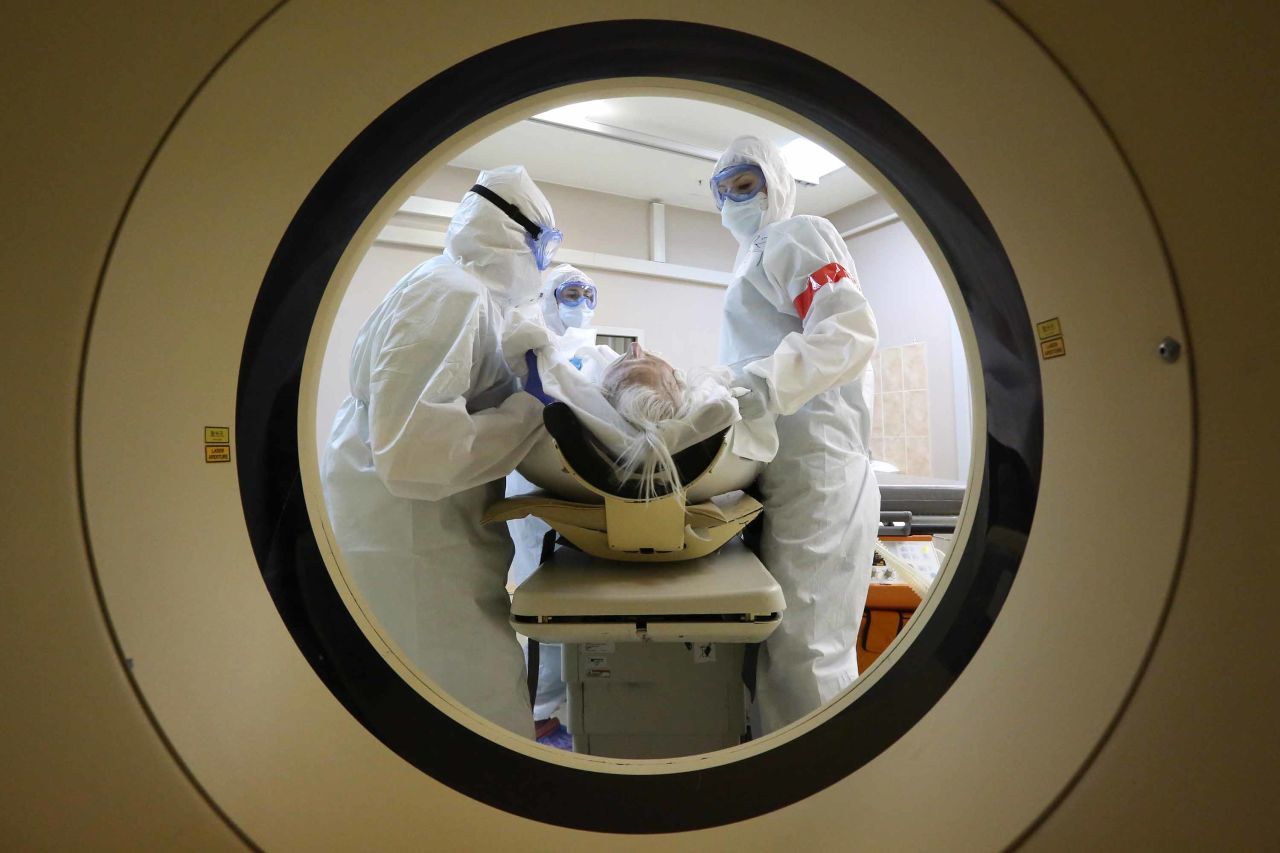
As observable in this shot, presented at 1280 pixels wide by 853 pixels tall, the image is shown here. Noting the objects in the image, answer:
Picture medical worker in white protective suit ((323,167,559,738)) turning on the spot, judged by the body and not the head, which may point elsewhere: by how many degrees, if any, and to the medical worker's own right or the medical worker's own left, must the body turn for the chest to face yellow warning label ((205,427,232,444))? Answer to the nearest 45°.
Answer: approximately 90° to the medical worker's own right

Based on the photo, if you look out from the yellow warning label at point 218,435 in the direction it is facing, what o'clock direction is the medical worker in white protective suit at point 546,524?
The medical worker in white protective suit is roughly at 7 o'clock from the yellow warning label.

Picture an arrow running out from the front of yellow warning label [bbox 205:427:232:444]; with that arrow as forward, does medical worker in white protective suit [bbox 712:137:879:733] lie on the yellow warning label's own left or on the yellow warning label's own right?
on the yellow warning label's own left

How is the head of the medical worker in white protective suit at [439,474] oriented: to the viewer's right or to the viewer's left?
to the viewer's right

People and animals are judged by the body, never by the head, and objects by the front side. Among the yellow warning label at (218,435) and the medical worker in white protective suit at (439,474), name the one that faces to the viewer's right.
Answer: the medical worker in white protective suit

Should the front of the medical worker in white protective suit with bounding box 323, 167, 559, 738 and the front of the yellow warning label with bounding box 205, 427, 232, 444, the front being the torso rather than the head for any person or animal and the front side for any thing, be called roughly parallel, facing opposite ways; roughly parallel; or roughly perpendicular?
roughly perpendicular

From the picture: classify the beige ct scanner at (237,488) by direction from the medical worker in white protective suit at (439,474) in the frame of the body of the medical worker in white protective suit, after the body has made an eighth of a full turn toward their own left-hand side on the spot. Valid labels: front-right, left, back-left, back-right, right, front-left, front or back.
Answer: back-right

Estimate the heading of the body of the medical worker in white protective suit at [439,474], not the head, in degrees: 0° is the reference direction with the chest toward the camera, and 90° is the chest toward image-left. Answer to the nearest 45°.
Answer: approximately 270°

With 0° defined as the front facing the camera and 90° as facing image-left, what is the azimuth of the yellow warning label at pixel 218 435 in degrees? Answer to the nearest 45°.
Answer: approximately 0°

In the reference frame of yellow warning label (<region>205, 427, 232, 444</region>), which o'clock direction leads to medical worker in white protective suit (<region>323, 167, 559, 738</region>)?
The medical worker in white protective suit is roughly at 7 o'clock from the yellow warning label.

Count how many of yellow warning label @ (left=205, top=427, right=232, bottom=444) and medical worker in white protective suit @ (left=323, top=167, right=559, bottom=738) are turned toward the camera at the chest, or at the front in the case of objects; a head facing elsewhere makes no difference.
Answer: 1
